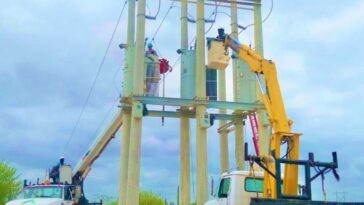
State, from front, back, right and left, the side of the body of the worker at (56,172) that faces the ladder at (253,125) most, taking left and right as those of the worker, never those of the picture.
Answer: front

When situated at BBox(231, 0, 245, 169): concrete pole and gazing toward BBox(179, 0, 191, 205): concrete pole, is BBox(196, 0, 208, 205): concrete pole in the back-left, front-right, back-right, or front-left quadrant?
front-left

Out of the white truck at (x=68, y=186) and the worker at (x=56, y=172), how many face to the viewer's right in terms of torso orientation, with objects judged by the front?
1

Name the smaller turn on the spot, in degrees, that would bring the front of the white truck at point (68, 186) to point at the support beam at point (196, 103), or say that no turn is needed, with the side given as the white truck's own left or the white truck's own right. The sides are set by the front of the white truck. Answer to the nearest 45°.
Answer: approximately 135° to the white truck's own left

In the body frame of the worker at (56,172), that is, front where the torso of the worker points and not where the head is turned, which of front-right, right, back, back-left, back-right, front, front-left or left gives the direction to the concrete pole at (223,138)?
front

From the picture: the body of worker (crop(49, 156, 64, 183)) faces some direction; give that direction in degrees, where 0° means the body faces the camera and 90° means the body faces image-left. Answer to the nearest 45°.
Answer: approximately 270°

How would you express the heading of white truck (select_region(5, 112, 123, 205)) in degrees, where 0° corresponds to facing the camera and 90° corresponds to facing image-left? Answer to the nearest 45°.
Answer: approximately 45°

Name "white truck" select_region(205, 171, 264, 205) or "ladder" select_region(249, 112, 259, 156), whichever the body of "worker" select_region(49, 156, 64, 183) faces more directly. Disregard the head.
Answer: the ladder

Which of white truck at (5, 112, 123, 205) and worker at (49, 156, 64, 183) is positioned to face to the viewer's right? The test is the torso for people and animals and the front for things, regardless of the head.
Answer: the worker

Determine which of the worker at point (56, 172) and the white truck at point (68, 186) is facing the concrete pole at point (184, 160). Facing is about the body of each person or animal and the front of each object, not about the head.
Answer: the worker

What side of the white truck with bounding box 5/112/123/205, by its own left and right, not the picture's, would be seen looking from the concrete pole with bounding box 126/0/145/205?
left

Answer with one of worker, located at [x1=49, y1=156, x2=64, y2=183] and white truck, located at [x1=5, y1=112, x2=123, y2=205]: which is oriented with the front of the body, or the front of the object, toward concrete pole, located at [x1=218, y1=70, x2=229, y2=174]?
the worker

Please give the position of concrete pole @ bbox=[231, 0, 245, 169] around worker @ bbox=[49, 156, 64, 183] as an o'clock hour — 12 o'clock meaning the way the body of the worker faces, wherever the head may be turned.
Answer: The concrete pole is roughly at 12 o'clock from the worker.

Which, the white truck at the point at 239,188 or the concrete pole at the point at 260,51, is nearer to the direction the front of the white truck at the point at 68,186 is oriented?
the white truck
